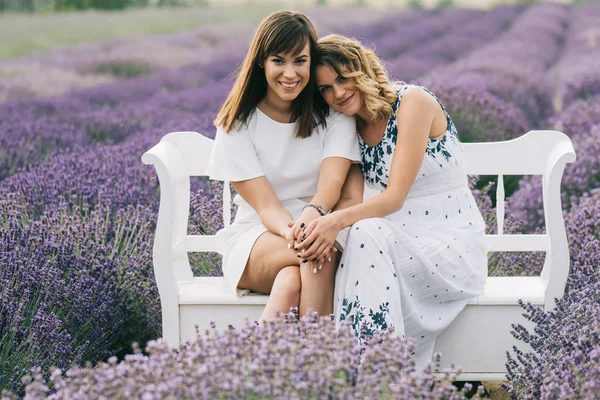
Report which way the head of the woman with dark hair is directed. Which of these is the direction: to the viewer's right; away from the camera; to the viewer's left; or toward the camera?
toward the camera

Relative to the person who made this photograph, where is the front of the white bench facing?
facing the viewer

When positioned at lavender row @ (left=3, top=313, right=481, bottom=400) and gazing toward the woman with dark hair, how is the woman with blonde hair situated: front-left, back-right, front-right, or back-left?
front-right
